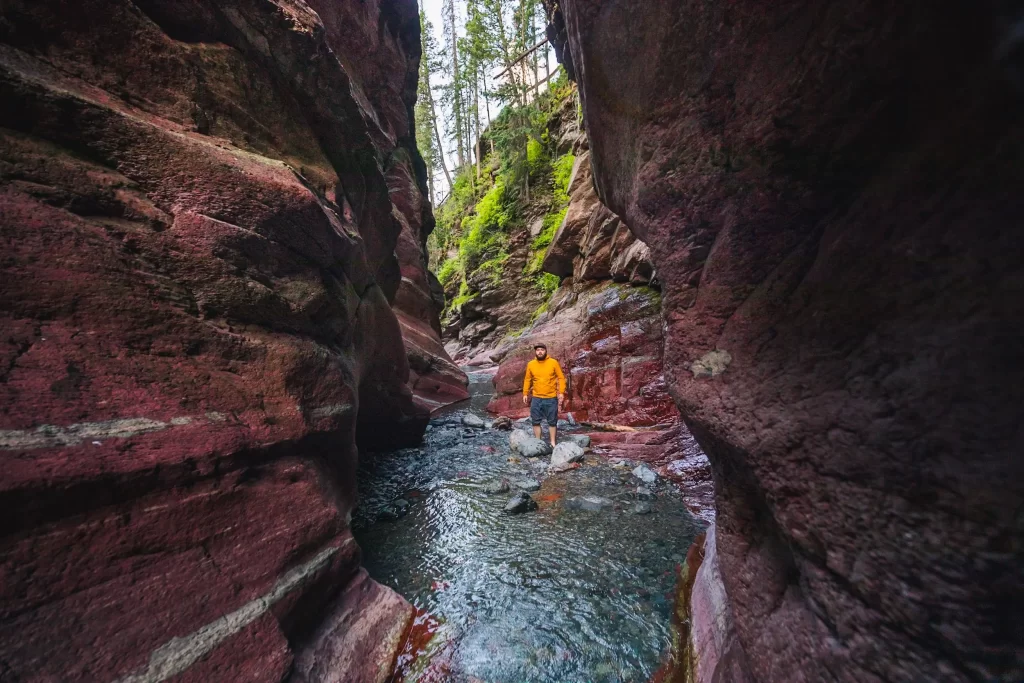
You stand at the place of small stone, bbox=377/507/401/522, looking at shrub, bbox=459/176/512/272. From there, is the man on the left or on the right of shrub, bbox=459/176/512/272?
right

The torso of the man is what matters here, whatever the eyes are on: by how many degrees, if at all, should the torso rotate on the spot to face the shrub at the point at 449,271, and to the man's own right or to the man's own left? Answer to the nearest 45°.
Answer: approximately 180°

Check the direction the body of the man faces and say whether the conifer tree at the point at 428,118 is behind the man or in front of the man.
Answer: behind

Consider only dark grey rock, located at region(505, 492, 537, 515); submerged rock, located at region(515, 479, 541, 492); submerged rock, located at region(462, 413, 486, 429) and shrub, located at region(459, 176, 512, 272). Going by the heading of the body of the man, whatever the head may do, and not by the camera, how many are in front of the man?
2

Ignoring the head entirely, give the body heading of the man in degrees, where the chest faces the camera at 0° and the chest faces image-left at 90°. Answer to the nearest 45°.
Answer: approximately 0°

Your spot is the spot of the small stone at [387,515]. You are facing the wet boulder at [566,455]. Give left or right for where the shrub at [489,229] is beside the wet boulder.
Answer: left
